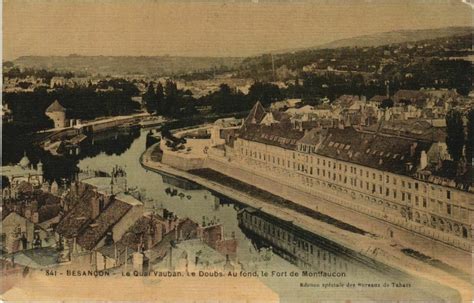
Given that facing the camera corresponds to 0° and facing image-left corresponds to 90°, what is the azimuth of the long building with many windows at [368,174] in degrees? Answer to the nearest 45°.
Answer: approximately 45°
